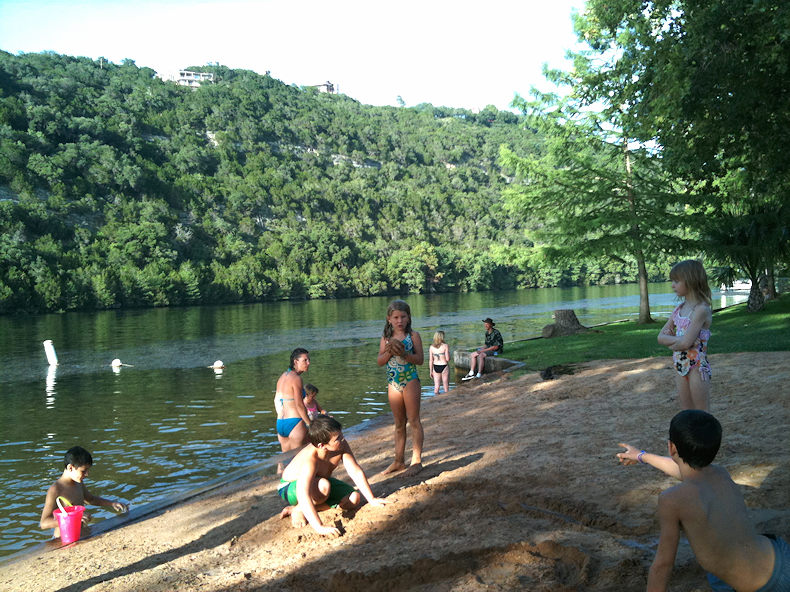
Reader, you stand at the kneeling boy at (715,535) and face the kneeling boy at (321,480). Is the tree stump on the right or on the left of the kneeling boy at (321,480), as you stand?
right

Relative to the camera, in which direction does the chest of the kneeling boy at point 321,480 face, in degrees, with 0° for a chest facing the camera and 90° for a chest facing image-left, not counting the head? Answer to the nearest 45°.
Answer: approximately 315°

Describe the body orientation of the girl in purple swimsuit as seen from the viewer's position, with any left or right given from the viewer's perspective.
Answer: facing the viewer and to the left of the viewer

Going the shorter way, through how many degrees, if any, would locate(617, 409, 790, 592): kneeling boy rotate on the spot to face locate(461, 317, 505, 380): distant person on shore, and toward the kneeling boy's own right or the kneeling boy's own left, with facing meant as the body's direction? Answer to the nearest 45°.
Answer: approximately 45° to the kneeling boy's own right

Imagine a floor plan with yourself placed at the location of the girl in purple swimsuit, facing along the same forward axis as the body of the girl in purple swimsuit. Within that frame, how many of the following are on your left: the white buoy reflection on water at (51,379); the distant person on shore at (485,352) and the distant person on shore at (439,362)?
0

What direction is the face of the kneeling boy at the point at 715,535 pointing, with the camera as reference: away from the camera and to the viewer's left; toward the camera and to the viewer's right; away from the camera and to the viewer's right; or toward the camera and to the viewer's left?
away from the camera and to the viewer's left

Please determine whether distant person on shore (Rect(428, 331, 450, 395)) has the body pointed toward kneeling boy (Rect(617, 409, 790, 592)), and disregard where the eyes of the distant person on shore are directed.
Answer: no

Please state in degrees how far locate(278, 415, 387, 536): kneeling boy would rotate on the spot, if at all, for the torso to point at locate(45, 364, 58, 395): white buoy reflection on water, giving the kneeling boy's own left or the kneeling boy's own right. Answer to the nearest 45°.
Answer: approximately 180°

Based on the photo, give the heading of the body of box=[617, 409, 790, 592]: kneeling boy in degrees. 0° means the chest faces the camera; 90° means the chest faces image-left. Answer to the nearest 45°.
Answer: approximately 135°

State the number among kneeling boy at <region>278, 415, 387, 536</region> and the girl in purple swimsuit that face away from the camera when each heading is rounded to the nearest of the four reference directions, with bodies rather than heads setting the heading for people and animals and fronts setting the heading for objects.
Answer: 0

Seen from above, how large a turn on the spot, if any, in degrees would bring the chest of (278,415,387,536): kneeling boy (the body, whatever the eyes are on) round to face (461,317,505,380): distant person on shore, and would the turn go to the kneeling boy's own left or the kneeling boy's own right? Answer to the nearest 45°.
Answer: approximately 135° to the kneeling boy's own left

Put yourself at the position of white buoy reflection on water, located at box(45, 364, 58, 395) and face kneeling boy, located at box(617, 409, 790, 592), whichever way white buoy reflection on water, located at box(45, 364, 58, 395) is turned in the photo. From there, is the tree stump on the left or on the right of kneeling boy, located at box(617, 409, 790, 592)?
left
